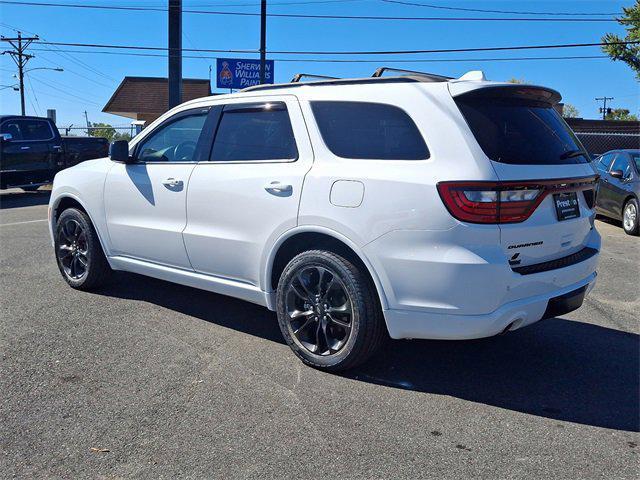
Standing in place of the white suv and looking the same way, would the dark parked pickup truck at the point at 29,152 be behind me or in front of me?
in front

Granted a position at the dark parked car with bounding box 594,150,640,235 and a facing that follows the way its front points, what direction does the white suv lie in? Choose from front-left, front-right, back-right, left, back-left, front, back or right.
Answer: front-right

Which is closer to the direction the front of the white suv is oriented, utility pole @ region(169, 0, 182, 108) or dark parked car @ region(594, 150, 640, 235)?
the utility pole

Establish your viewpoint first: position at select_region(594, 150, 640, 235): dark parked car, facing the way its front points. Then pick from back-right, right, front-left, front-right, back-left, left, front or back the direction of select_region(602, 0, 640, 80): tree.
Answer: back-left

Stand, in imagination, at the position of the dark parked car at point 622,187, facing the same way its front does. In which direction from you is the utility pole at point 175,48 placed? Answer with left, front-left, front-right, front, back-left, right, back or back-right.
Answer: back-right

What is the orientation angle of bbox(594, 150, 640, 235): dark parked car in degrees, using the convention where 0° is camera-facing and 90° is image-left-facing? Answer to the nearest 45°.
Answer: approximately 315°

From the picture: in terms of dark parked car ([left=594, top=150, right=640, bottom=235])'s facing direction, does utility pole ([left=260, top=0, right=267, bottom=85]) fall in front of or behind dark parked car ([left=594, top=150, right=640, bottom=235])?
behind

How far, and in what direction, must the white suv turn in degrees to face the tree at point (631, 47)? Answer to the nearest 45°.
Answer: approximately 90° to its right

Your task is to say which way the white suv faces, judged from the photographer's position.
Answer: facing away from the viewer and to the left of the viewer

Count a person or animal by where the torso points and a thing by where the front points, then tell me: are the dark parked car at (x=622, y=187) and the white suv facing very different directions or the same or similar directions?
very different directions

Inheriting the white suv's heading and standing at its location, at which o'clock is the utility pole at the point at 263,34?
The utility pole is roughly at 1 o'clock from the white suv.
